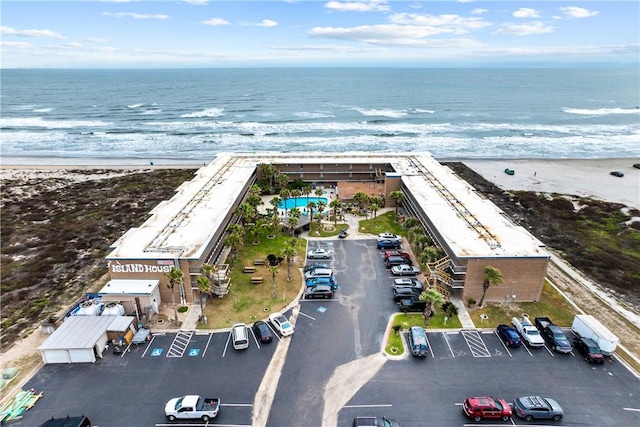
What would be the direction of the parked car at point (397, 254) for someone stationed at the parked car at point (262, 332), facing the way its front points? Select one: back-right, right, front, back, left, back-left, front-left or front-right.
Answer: right

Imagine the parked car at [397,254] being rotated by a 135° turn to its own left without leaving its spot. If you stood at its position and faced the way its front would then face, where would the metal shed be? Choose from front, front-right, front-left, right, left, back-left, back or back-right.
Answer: left

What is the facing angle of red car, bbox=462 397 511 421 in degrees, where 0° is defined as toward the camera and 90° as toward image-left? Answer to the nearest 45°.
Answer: approximately 270°

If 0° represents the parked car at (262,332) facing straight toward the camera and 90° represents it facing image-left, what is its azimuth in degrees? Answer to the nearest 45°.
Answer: approximately 135°

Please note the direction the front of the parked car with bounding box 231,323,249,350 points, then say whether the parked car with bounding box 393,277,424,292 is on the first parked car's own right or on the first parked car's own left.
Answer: on the first parked car's own right

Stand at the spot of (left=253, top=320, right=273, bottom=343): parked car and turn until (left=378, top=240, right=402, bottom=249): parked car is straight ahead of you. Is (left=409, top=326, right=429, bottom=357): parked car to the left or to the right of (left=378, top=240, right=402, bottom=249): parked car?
right

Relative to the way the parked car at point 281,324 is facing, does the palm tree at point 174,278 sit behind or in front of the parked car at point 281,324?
in front

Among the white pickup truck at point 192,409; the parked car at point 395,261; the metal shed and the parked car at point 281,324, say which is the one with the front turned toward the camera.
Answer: the metal shed

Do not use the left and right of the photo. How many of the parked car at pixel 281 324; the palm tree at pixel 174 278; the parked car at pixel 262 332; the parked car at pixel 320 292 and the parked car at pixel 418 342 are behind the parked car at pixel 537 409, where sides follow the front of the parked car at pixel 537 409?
5

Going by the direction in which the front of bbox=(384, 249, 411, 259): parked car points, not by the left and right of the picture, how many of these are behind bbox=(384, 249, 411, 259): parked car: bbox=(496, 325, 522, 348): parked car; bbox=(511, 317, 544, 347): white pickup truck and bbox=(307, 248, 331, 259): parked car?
1

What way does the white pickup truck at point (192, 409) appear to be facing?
to the viewer's left

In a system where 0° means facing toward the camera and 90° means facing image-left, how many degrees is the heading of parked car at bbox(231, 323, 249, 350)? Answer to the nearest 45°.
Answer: approximately 180°

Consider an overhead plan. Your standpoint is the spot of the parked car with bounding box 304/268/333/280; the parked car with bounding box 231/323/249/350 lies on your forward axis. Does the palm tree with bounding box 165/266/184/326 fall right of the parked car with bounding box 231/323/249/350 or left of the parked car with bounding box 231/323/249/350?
right

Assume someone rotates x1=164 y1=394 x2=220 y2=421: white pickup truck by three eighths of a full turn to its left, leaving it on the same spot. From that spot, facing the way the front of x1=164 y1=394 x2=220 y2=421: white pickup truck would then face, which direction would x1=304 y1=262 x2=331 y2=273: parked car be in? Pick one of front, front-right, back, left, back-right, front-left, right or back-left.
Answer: left

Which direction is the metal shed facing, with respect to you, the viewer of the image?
facing the viewer

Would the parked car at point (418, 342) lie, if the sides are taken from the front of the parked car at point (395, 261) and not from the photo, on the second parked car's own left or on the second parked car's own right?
on the second parked car's own right

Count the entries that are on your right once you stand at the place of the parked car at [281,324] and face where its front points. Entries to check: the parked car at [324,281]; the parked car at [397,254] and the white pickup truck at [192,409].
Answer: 2

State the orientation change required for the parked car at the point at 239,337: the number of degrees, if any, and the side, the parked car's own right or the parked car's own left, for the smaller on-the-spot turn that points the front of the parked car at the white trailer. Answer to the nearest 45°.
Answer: approximately 90° to the parked car's own right
